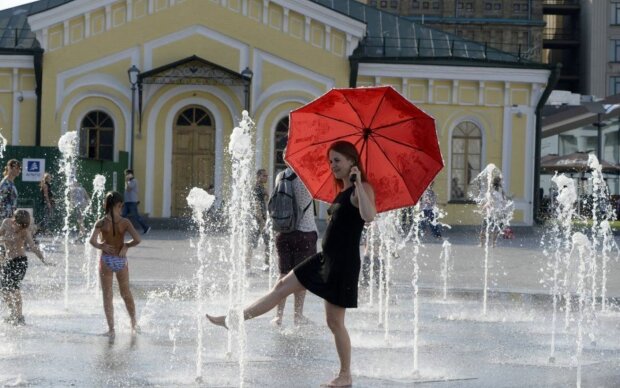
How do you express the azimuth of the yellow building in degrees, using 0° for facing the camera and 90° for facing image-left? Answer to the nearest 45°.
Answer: approximately 0°

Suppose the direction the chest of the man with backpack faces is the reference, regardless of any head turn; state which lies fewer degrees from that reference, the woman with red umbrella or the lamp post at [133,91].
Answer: the lamp post

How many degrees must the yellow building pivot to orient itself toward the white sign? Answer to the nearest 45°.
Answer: approximately 45° to its right

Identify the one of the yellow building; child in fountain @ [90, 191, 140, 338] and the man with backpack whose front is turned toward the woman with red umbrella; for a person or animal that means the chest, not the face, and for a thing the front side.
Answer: the yellow building

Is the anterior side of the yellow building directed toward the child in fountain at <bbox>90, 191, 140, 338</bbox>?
yes

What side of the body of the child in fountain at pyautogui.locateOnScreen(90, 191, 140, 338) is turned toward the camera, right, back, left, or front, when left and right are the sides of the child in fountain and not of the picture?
back

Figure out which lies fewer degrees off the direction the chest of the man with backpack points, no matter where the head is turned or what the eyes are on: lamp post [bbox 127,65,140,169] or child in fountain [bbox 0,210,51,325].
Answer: the lamp post

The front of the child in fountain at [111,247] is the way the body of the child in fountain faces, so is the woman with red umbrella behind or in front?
behind

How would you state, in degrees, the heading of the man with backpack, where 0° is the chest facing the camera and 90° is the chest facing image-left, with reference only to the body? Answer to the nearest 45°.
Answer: approximately 225°
